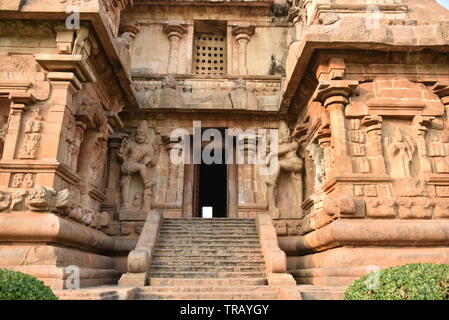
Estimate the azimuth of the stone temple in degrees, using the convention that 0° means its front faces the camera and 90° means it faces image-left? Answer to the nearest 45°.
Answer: approximately 0°

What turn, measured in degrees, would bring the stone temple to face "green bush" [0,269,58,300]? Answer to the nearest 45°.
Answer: approximately 45° to its right

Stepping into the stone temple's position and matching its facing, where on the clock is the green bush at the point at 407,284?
The green bush is roughly at 11 o'clock from the stone temple.
